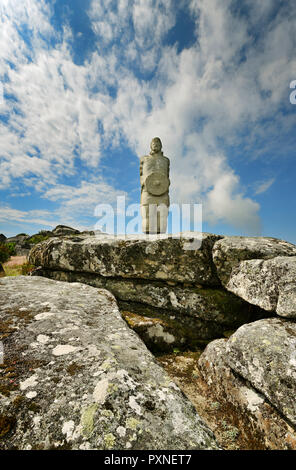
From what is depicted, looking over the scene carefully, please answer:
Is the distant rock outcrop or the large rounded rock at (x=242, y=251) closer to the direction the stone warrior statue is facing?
the large rounded rock

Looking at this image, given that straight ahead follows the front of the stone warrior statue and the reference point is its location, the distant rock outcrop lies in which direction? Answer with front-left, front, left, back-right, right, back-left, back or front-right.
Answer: back-right

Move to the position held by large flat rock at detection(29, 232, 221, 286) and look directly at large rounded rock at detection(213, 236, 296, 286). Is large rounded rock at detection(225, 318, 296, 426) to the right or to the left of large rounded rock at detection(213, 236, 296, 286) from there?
right

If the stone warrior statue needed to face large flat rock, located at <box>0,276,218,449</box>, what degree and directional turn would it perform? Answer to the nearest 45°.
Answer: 0° — it already faces it

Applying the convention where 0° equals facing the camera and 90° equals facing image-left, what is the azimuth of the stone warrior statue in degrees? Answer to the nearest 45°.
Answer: approximately 0°

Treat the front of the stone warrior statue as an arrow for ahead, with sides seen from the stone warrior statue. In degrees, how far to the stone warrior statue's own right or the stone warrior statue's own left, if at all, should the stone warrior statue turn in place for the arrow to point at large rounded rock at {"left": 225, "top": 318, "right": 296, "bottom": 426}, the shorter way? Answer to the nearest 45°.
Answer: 0° — it already faces it
